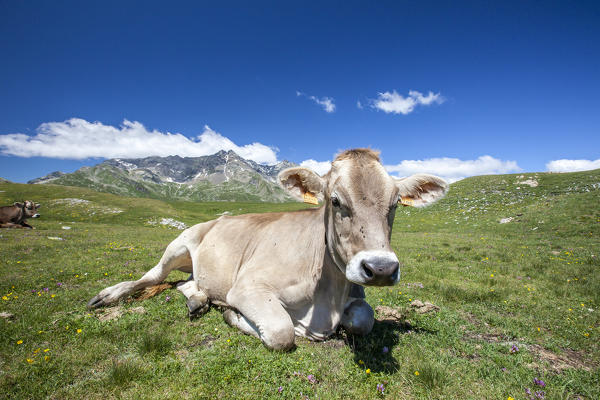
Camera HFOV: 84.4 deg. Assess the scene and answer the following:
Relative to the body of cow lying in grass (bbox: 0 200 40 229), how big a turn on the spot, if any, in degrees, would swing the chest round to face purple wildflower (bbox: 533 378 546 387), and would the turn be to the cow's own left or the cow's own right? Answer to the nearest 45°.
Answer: approximately 90° to the cow's own right

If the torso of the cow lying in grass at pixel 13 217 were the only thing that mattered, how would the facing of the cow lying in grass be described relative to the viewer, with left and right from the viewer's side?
facing to the right of the viewer

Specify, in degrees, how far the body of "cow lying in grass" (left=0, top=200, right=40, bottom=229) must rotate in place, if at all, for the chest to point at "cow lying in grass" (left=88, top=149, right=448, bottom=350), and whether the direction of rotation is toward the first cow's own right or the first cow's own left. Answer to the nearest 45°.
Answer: approximately 90° to the first cow's own right

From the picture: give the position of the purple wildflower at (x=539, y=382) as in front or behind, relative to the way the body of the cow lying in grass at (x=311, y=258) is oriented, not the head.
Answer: in front

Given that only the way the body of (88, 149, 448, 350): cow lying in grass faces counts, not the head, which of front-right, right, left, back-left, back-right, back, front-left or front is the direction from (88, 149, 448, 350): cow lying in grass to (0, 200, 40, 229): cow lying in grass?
back

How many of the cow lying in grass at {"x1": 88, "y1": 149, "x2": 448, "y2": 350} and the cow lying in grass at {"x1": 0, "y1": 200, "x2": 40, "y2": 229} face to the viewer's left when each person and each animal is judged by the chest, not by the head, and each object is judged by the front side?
0
